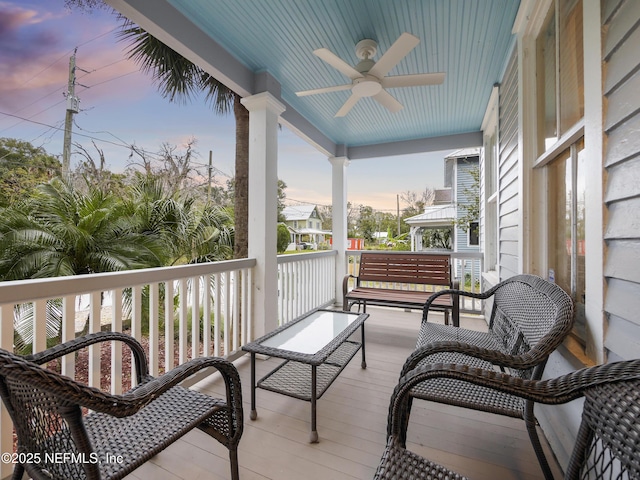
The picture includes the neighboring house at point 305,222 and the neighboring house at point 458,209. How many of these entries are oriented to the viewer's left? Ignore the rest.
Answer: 1

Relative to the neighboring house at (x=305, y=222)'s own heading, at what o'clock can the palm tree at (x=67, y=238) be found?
The palm tree is roughly at 2 o'clock from the neighboring house.

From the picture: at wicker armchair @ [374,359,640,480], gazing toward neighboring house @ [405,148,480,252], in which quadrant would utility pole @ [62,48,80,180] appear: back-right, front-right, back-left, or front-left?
front-left

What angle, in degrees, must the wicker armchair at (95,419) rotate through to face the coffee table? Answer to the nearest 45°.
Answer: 0° — it already faces it

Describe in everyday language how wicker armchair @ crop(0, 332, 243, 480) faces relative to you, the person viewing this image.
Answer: facing away from the viewer and to the right of the viewer

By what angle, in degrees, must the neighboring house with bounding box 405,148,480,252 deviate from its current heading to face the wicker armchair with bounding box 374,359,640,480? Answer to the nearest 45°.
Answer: approximately 90° to its left

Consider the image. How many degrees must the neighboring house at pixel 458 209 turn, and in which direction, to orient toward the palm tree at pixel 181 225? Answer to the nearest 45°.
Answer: approximately 45° to its left

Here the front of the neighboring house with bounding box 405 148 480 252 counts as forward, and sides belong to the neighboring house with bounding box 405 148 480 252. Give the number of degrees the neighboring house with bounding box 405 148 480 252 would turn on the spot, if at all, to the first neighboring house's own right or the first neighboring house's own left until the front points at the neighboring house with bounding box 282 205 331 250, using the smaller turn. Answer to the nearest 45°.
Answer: approximately 45° to the first neighboring house's own right

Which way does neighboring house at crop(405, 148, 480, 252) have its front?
to the viewer's left

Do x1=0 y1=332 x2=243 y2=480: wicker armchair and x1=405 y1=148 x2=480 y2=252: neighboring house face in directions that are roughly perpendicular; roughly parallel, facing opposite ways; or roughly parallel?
roughly perpendicular

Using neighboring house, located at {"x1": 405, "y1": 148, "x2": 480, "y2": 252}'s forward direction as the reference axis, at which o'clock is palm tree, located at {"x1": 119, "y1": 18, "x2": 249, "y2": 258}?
The palm tree is roughly at 10 o'clock from the neighboring house.

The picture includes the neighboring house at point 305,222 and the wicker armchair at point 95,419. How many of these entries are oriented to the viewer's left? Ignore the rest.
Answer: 0

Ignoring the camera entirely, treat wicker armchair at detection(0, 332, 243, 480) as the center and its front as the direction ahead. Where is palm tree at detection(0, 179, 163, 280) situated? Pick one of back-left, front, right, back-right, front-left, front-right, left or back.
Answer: front-left

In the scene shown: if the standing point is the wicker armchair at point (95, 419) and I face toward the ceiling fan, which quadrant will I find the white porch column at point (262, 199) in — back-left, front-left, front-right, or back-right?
front-left

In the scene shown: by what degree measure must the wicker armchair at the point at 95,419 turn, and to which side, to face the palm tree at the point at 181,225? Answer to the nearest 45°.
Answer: approximately 45° to its left
